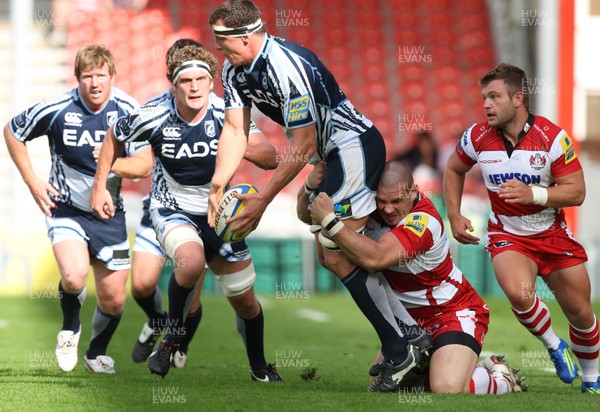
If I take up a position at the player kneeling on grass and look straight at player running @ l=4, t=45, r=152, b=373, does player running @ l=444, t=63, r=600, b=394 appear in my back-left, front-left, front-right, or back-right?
back-right

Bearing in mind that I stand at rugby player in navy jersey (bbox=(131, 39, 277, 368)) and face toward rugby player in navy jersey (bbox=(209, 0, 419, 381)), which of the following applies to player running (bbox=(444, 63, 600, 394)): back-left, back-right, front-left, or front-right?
front-left

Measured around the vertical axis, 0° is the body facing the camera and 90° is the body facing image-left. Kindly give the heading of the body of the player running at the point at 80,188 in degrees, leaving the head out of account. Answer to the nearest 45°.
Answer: approximately 0°

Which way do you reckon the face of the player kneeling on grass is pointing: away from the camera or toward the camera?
toward the camera

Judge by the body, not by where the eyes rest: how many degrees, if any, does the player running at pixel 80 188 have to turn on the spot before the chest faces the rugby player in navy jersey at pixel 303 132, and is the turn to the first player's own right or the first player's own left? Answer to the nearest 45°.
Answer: approximately 45° to the first player's own left

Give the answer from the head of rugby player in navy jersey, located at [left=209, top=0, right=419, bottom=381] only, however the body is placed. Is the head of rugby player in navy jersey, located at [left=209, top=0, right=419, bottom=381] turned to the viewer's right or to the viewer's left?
to the viewer's left

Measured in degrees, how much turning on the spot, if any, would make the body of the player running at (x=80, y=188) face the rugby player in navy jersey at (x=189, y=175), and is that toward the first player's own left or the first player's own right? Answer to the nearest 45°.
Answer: approximately 45° to the first player's own left

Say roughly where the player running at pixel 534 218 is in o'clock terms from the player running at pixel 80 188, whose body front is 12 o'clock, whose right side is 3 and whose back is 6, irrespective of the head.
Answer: the player running at pixel 534 218 is roughly at 10 o'clock from the player running at pixel 80 188.

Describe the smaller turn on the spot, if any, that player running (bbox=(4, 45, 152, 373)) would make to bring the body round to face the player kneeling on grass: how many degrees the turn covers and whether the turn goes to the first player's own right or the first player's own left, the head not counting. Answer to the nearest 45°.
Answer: approximately 45° to the first player's own left
